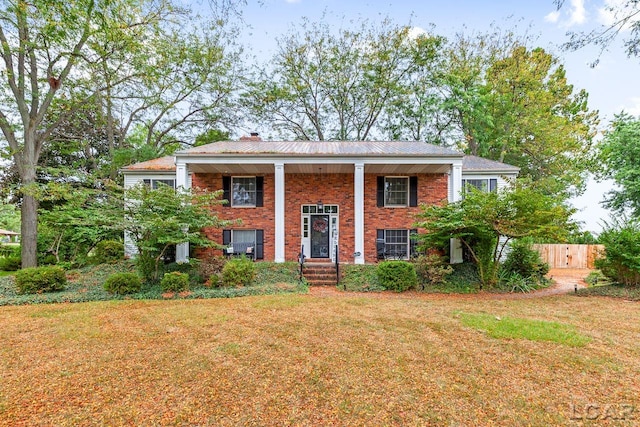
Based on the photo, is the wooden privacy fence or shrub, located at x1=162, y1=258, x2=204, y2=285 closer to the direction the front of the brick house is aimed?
the shrub

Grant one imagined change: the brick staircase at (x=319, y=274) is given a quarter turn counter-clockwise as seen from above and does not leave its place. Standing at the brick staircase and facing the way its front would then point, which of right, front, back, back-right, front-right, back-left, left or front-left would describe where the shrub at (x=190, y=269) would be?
back

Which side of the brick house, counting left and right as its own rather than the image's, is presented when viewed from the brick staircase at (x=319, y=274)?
front

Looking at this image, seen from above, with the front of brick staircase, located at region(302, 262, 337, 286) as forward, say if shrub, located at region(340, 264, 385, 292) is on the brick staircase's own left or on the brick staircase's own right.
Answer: on the brick staircase's own left

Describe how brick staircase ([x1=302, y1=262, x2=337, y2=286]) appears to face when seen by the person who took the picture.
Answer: facing the viewer

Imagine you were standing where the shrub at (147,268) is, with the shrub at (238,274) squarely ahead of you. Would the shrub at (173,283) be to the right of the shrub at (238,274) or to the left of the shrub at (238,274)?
right

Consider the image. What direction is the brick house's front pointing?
toward the camera

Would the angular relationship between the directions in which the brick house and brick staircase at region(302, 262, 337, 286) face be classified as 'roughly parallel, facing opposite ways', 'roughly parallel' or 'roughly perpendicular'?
roughly parallel

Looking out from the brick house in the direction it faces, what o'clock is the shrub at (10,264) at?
The shrub is roughly at 3 o'clock from the brick house.

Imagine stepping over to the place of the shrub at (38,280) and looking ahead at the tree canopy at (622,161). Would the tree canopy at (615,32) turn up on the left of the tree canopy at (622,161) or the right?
right

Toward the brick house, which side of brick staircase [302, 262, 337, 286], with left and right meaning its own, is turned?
back

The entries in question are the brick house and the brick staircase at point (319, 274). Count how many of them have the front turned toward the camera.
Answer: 2

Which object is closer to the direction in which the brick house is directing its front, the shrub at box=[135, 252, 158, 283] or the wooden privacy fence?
the shrub

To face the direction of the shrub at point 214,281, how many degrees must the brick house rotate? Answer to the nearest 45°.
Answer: approximately 45° to its right
